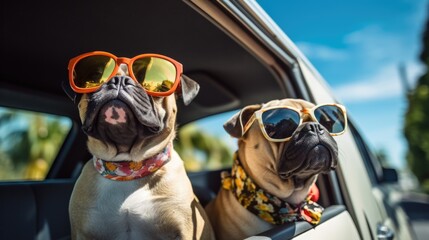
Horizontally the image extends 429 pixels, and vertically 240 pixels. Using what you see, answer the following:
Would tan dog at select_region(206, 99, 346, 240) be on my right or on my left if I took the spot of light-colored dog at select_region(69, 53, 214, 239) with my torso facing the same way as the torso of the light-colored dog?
on my left

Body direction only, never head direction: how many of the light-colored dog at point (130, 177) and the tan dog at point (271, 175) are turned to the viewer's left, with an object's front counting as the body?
0

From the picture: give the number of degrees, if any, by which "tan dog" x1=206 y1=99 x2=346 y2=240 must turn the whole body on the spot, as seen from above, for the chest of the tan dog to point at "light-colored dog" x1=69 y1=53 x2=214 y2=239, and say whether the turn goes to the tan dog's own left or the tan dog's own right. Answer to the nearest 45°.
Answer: approximately 90° to the tan dog's own right

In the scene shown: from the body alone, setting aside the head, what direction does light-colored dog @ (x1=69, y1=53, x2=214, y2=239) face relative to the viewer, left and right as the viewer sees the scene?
facing the viewer

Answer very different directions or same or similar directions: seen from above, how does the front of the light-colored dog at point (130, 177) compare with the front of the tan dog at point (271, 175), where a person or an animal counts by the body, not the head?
same or similar directions
